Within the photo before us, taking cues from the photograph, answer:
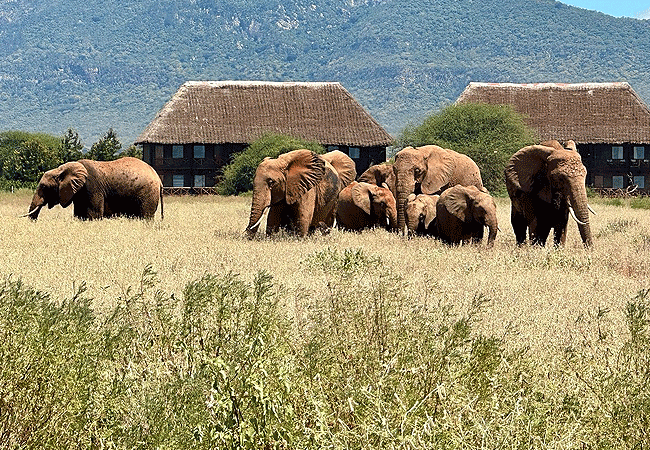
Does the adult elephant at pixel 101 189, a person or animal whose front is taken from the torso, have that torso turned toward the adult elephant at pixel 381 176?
no

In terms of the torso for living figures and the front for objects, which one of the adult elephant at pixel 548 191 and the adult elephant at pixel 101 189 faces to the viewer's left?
the adult elephant at pixel 101 189

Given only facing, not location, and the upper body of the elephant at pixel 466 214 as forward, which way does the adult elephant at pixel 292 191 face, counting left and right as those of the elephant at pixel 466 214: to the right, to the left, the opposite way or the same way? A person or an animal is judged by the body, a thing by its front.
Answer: to the right

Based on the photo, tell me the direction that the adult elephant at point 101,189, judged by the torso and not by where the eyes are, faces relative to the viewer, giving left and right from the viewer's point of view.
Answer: facing to the left of the viewer

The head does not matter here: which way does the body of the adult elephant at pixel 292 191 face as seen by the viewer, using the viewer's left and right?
facing the viewer and to the left of the viewer

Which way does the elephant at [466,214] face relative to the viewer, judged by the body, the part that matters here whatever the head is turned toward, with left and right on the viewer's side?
facing the viewer and to the right of the viewer

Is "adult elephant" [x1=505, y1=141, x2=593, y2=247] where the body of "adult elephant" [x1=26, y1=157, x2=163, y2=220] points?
no

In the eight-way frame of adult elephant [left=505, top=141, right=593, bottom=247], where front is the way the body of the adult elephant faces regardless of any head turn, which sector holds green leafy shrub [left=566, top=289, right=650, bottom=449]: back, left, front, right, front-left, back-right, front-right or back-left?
front-right

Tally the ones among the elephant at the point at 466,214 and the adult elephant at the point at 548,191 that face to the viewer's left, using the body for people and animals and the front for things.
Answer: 0

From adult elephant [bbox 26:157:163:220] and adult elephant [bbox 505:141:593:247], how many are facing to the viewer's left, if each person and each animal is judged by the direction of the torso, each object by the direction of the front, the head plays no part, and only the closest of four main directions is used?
1

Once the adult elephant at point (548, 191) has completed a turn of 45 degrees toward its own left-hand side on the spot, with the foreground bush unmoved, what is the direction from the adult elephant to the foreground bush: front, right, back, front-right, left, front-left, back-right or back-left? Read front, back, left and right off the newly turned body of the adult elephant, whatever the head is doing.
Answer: right

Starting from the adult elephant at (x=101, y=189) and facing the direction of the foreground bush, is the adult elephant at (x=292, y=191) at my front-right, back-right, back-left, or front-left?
front-left

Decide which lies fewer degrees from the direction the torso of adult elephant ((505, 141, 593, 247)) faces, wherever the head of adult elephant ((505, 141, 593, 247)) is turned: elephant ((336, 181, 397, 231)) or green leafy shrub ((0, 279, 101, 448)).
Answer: the green leafy shrub

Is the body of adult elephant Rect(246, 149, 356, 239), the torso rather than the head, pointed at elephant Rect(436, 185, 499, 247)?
no
